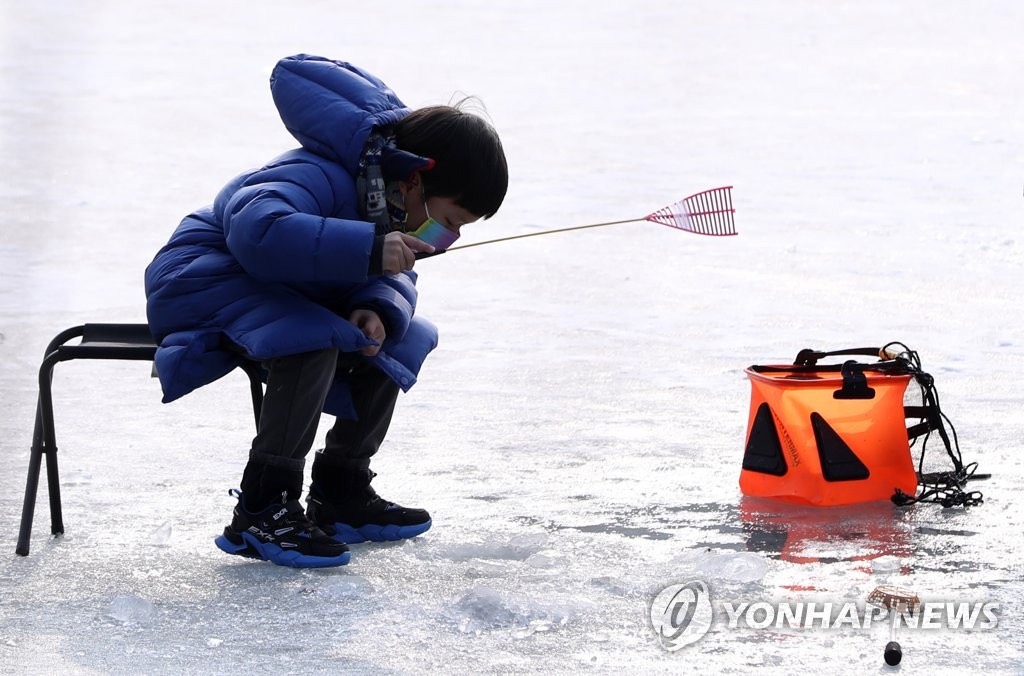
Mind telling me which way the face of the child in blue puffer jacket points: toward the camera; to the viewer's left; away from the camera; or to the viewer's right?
to the viewer's right

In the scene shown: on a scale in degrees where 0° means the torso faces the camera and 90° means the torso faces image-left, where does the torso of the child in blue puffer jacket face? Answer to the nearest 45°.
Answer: approximately 270°

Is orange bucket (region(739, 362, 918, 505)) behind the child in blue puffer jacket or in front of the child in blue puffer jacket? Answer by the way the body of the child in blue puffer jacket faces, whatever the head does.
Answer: in front
